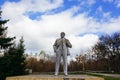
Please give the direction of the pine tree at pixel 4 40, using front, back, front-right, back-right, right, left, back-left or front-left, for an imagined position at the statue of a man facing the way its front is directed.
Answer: back-right

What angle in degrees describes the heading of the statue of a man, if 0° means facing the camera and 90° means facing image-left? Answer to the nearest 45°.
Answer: approximately 0°
